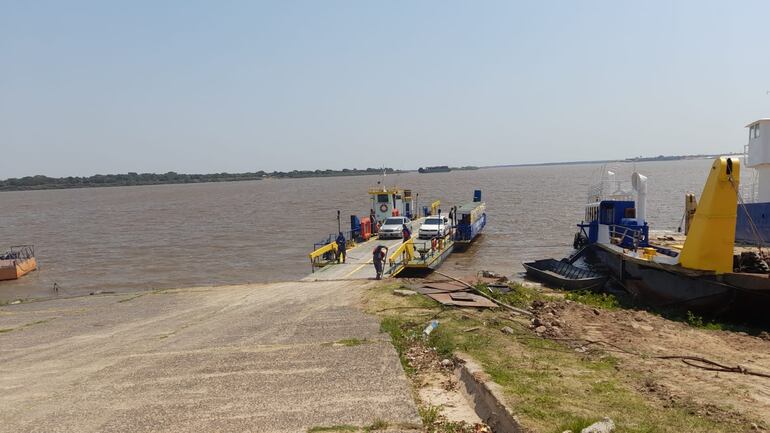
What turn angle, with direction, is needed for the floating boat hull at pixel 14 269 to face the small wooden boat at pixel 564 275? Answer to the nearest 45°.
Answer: approximately 45° to its right

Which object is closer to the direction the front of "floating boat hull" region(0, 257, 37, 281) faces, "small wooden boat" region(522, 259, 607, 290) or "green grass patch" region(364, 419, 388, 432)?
the small wooden boat

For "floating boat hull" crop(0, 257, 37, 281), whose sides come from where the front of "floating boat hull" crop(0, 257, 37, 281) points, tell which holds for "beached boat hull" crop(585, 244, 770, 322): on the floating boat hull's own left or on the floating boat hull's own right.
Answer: on the floating boat hull's own right

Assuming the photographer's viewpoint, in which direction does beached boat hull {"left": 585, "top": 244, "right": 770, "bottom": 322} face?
facing to the left of the viewer

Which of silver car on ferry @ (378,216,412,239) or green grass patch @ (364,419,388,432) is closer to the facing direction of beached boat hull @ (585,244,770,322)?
the silver car on ferry

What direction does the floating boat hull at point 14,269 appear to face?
to the viewer's right
